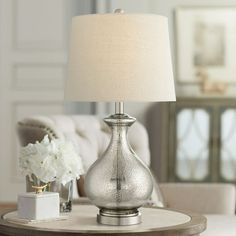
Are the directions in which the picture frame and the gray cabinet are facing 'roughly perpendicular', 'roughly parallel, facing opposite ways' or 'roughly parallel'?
roughly parallel

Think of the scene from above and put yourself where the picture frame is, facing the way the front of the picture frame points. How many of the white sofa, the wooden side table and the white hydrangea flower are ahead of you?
3

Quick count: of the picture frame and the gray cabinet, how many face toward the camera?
2

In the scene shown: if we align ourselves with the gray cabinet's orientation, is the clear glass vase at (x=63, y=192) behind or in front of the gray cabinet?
in front

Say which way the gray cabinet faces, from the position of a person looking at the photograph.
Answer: facing the viewer

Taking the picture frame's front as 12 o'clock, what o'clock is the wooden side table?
The wooden side table is roughly at 12 o'clock from the picture frame.

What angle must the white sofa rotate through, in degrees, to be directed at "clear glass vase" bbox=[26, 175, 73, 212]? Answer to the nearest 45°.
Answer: approximately 45° to its right

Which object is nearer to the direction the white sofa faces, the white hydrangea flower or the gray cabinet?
the white hydrangea flower

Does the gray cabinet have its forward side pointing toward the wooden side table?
yes

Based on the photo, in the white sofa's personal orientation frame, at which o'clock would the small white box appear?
The small white box is roughly at 2 o'clock from the white sofa.

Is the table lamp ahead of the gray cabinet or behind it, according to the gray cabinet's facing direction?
ahead

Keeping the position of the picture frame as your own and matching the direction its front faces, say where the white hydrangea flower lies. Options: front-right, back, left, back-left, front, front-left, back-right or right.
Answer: front

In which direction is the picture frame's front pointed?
toward the camera
